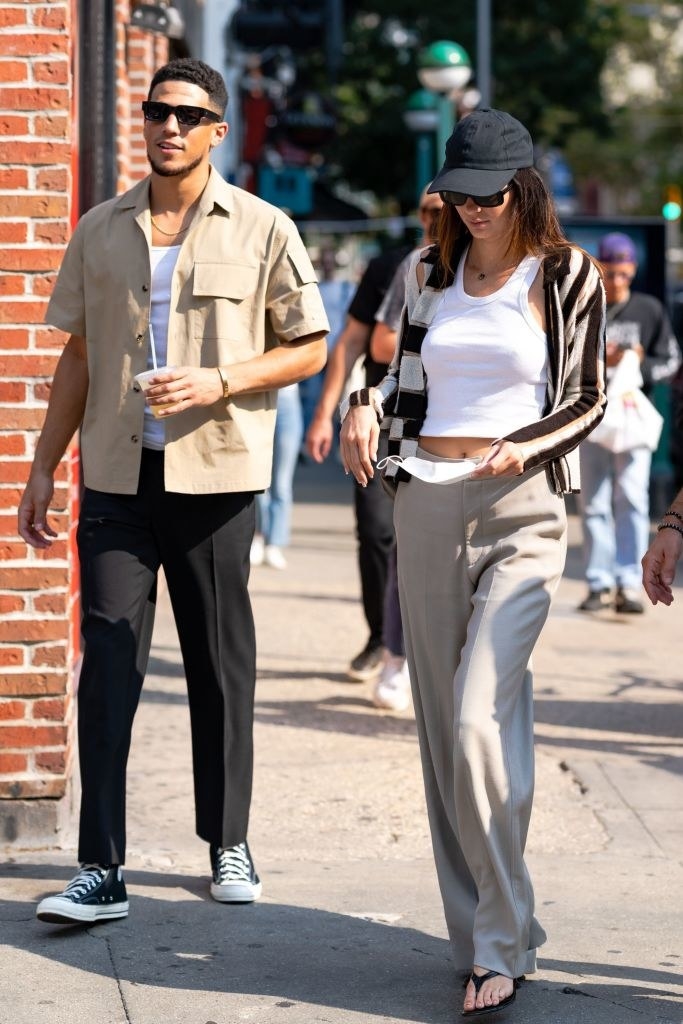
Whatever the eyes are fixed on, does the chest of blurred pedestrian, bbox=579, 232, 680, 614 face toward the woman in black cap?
yes

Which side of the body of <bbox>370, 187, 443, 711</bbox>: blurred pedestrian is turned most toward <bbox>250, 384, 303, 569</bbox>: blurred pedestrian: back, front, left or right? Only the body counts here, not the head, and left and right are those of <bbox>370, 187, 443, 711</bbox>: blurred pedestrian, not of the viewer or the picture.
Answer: back

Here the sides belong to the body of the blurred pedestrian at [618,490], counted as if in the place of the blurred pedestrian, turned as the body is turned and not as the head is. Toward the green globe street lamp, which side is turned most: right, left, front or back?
back

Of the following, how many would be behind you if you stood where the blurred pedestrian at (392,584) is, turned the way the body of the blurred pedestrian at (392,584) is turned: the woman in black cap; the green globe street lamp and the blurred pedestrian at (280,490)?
2

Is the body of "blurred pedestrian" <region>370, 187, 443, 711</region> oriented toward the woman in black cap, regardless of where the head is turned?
yes

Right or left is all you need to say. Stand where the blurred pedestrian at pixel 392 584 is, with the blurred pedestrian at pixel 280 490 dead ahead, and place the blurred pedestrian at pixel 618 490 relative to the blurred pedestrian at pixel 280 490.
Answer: right

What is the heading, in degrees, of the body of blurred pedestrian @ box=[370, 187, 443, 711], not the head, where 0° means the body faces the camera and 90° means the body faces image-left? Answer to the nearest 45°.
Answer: approximately 0°

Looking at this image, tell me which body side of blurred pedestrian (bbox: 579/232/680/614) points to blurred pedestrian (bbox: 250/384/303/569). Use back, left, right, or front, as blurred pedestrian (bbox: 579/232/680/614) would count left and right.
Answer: right

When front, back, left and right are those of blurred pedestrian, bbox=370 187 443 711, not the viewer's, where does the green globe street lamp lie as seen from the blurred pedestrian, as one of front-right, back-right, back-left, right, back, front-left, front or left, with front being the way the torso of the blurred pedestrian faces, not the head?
back

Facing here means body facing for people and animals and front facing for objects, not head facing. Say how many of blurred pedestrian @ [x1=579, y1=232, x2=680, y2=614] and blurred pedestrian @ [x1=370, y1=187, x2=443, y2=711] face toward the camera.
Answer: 2
